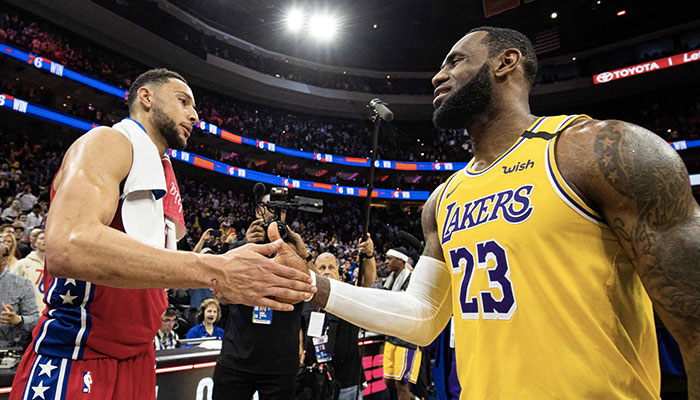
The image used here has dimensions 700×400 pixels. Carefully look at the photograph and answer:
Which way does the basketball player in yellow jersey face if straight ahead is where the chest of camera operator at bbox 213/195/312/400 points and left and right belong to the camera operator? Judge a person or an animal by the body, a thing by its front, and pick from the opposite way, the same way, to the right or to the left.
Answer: to the right

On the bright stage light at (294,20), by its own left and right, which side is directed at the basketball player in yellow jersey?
front

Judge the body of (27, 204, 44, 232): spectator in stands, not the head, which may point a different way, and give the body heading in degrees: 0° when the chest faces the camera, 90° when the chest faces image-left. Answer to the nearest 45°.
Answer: approximately 315°

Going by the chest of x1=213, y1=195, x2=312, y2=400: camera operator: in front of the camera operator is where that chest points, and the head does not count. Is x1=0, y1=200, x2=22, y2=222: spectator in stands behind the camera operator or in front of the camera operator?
behind

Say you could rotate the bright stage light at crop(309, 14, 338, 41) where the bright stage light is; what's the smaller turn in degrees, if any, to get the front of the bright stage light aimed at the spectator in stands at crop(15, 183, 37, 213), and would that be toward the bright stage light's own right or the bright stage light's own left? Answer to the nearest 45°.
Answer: approximately 45° to the bright stage light's own right

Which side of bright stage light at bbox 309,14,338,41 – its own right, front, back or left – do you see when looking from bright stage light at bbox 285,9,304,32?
right

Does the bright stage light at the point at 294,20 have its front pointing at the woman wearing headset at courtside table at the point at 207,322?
yes
